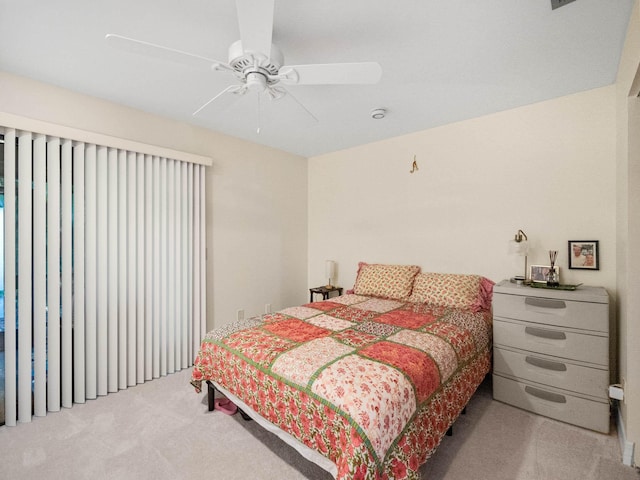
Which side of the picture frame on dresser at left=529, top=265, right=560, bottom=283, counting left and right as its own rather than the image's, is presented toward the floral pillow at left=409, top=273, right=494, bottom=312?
right

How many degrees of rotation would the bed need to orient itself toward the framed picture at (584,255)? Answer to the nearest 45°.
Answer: approximately 180°

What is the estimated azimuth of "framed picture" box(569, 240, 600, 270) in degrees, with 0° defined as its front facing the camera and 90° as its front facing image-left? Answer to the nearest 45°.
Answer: approximately 0°

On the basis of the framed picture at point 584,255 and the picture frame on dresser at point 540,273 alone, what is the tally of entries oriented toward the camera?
2

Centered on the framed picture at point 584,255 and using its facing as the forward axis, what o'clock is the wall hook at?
The wall hook is roughly at 3 o'clock from the framed picture.

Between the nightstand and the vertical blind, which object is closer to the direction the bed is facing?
the vertical blind
